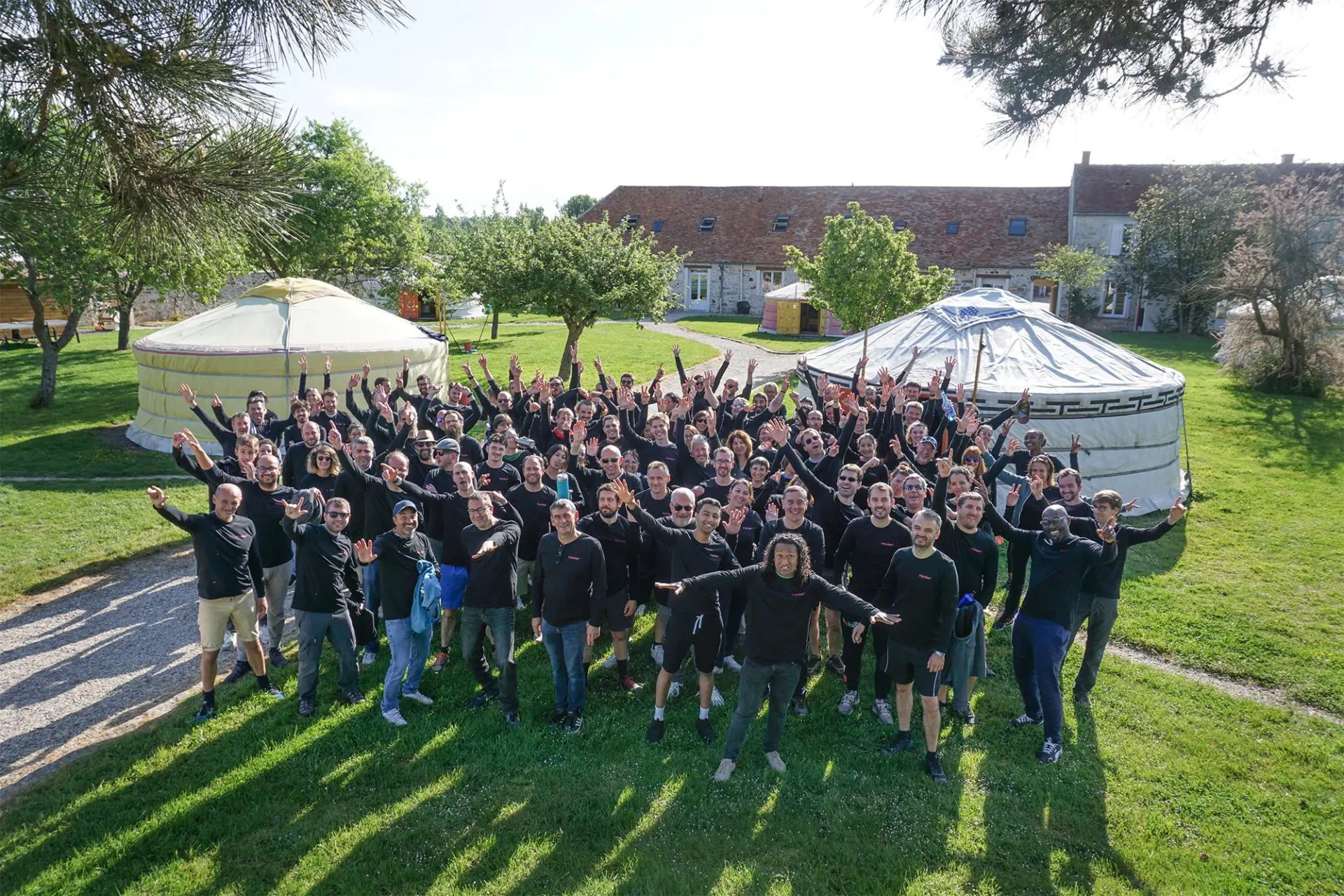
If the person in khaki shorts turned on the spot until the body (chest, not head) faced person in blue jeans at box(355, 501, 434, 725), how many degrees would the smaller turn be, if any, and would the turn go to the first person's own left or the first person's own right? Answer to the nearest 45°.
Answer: approximately 45° to the first person's own left

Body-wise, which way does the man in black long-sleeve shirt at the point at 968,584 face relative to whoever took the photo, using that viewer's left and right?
facing the viewer

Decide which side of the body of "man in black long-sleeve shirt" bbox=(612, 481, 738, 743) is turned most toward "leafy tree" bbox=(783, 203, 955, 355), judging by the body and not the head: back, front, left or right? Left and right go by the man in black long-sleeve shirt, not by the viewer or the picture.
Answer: back

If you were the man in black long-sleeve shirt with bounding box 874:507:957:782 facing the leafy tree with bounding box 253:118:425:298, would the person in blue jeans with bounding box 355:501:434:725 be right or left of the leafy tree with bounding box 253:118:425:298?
left

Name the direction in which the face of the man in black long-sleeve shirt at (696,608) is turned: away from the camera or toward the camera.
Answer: toward the camera

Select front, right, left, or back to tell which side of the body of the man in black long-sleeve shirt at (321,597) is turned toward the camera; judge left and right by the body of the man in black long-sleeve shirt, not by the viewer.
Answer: front

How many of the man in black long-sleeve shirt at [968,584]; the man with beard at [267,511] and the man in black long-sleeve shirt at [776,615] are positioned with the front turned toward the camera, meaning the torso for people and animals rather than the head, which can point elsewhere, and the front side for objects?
3

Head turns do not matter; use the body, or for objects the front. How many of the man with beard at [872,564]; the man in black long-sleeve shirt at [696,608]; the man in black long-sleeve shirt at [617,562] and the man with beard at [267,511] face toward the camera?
4

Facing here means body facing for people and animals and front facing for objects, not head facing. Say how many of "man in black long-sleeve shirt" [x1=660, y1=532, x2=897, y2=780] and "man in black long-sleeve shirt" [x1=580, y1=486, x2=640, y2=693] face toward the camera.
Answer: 2

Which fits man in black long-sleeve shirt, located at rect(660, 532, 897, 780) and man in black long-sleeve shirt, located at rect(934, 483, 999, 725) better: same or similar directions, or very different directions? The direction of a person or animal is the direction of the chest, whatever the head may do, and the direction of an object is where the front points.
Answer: same or similar directions

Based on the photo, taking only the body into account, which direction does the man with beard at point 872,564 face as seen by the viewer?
toward the camera
